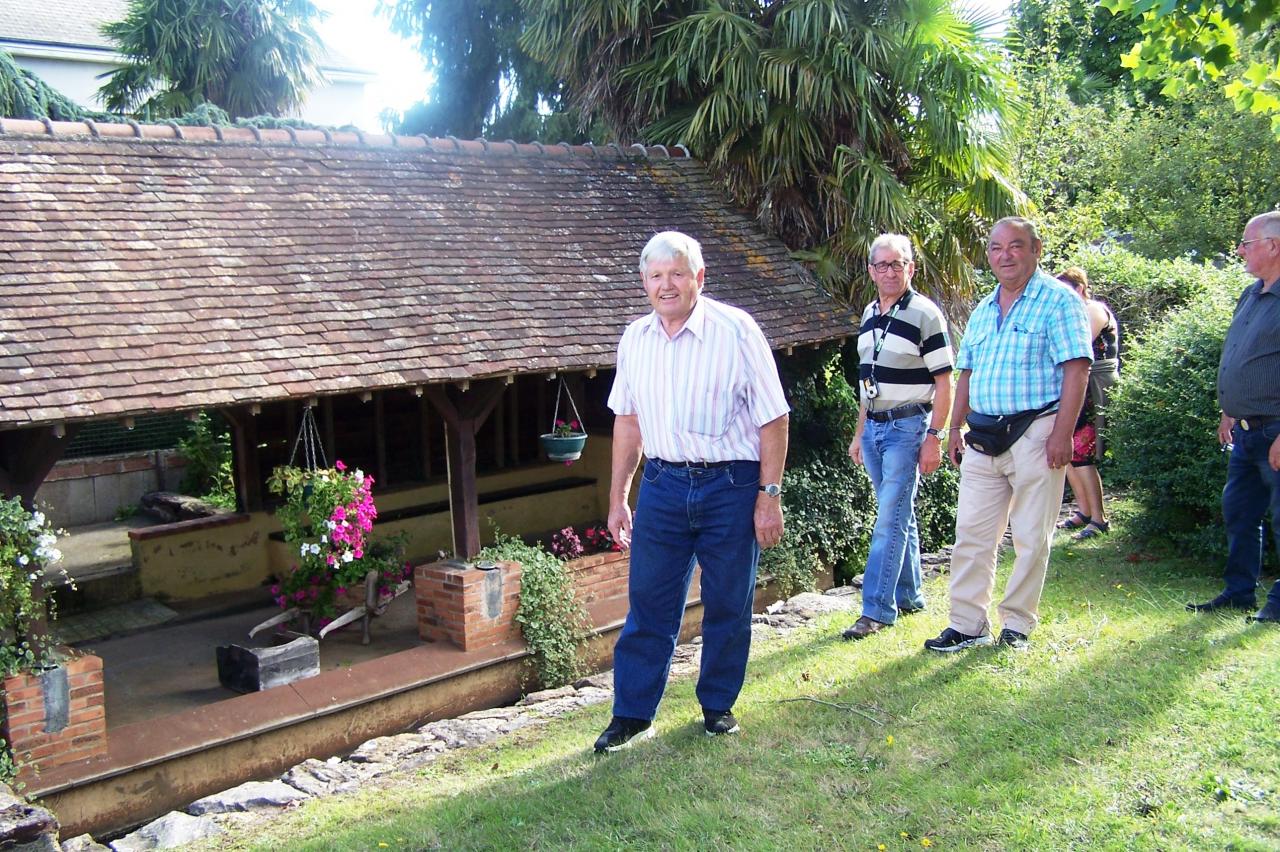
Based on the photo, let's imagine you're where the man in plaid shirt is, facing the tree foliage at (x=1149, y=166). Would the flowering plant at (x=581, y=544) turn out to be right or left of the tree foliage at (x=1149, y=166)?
left

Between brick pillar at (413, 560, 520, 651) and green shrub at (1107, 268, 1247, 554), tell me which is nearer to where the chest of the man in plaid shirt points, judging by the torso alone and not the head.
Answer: the brick pillar

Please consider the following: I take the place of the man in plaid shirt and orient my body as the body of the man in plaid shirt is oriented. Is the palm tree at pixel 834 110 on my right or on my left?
on my right

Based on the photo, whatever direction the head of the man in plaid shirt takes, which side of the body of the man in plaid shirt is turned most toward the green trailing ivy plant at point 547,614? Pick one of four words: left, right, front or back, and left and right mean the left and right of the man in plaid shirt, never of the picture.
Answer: right

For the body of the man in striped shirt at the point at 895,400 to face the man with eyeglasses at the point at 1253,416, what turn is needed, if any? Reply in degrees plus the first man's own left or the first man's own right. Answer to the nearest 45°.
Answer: approximately 135° to the first man's own left

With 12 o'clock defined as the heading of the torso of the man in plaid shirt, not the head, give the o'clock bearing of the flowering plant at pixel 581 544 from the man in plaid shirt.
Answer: The flowering plant is roughly at 3 o'clock from the man in plaid shirt.

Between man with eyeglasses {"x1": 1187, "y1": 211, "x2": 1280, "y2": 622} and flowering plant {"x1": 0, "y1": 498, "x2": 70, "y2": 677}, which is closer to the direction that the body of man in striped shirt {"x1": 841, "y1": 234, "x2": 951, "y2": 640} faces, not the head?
the flowering plant

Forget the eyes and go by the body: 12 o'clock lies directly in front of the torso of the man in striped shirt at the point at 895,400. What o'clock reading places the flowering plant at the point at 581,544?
The flowering plant is roughly at 3 o'clock from the man in striped shirt.

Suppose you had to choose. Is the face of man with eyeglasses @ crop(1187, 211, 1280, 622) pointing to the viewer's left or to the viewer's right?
to the viewer's left

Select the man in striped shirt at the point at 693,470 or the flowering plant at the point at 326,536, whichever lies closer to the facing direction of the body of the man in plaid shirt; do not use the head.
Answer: the man in striped shirt

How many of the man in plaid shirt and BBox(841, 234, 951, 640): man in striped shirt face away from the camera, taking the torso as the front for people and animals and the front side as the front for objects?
0

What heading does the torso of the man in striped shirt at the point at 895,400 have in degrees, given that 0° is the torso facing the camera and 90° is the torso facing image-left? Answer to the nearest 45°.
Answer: approximately 45°

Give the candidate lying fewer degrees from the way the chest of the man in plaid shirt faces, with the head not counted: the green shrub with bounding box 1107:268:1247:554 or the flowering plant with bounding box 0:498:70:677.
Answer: the flowering plant
